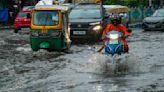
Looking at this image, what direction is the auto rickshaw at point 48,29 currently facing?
toward the camera

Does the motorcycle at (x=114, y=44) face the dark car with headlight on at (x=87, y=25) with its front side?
no

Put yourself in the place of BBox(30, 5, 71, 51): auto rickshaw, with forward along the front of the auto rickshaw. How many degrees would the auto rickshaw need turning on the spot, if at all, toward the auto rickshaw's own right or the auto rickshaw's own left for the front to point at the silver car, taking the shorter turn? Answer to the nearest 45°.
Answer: approximately 135° to the auto rickshaw's own left

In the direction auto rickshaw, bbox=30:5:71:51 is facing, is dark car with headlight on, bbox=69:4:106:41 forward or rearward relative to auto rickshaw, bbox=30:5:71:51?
rearward

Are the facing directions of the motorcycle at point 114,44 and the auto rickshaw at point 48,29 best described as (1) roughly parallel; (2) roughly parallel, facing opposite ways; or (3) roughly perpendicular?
roughly parallel

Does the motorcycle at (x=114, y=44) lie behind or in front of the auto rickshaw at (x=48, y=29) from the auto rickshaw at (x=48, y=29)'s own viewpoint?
in front

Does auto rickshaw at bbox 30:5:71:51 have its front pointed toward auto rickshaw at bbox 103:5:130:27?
no

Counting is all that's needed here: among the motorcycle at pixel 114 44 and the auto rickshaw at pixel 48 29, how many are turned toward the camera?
2

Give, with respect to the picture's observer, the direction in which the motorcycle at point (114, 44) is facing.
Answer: facing the viewer

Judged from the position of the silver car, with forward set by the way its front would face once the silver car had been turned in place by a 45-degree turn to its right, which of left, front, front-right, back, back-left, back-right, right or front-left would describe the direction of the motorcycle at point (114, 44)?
left

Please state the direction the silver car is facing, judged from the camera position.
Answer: facing the viewer and to the left of the viewer

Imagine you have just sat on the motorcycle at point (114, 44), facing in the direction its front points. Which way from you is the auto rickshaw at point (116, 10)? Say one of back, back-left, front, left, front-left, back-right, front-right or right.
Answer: back
